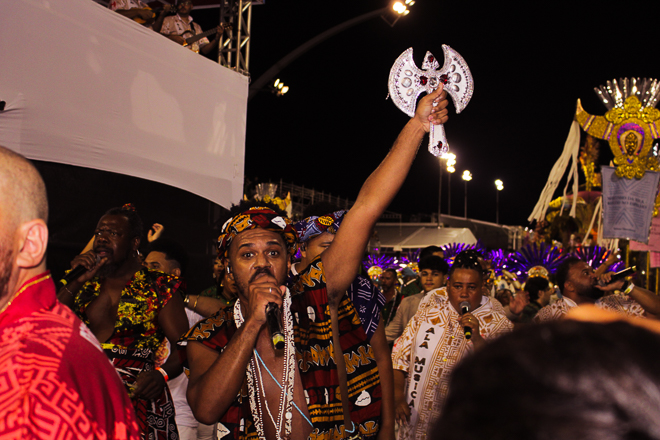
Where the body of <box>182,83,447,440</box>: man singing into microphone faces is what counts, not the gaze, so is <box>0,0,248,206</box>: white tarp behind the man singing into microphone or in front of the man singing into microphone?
behind

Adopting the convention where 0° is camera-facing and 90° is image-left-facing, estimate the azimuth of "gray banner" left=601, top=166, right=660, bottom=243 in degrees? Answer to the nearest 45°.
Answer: approximately 0°

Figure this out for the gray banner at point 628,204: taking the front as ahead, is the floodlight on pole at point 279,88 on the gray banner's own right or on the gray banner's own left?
on the gray banner's own right

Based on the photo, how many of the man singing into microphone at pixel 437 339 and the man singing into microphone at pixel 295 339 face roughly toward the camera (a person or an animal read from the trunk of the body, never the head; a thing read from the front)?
2

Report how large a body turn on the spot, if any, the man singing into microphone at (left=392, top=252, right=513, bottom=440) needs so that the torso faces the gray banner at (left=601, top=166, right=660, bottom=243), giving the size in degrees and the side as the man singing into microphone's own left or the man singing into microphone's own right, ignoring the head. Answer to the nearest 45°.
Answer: approximately 135° to the man singing into microphone's own left

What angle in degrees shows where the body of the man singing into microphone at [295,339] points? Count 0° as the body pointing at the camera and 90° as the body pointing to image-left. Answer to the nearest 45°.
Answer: approximately 0°

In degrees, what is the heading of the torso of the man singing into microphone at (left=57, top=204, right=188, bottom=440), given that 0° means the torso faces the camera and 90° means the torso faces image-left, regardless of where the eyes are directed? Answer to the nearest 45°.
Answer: approximately 45°

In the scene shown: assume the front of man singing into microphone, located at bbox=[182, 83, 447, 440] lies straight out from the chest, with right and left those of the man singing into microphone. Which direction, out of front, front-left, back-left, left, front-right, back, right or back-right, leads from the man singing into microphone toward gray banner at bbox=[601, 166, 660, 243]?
back-left
